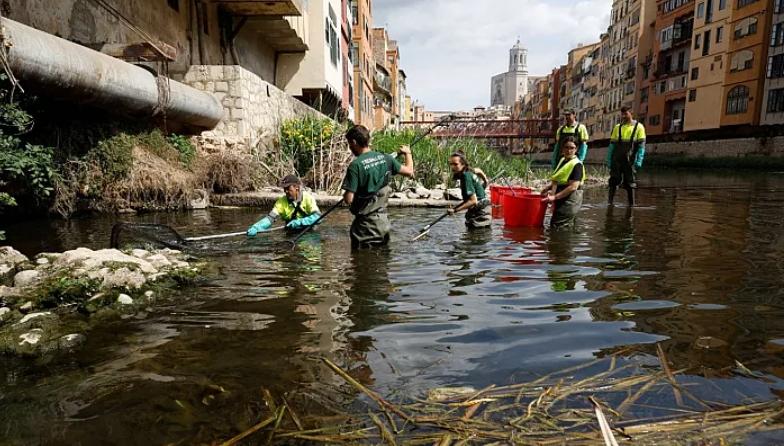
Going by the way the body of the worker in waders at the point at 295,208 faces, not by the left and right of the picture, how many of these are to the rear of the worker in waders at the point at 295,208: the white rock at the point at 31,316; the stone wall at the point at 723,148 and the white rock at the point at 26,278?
1

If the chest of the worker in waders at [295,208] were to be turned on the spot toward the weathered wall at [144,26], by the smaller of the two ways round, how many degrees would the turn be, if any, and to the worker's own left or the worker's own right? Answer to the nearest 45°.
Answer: approximately 90° to the worker's own right

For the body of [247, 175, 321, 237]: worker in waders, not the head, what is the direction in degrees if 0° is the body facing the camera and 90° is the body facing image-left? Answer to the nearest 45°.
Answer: approximately 45°

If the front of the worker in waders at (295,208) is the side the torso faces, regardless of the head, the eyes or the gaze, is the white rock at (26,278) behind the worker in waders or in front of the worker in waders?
in front

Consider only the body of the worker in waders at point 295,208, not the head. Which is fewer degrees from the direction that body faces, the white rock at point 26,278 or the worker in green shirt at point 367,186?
the white rock

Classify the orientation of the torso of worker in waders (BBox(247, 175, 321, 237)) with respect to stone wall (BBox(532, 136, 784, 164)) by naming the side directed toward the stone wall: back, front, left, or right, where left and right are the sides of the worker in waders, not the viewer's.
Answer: back

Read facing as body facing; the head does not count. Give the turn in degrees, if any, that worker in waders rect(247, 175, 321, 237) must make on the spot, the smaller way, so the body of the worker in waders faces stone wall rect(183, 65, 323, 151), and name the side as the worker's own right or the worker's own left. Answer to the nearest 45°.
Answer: approximately 135° to the worker's own right

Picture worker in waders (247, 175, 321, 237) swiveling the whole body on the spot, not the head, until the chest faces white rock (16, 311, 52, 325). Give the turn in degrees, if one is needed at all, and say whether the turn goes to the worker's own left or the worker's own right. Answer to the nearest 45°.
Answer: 0° — they already face it

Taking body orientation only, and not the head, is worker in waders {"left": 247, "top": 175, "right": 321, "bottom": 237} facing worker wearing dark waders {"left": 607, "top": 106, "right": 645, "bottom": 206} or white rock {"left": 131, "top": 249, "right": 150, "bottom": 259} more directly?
the white rock

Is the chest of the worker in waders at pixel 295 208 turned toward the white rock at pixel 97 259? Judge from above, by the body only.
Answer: yes

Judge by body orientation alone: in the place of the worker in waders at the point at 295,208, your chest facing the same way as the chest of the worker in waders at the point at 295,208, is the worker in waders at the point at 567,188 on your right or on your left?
on your left

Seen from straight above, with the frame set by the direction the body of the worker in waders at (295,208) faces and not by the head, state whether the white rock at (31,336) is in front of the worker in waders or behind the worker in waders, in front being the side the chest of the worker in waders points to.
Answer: in front

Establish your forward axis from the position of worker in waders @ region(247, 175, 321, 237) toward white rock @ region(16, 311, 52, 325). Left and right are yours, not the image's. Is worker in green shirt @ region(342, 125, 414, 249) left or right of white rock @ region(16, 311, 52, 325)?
left
